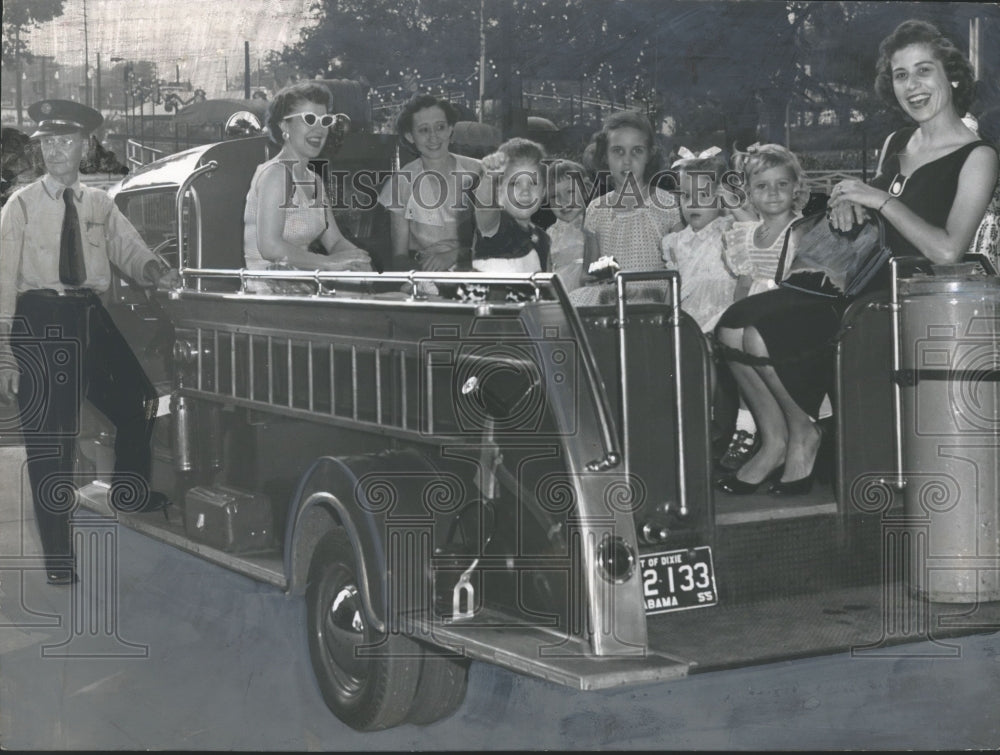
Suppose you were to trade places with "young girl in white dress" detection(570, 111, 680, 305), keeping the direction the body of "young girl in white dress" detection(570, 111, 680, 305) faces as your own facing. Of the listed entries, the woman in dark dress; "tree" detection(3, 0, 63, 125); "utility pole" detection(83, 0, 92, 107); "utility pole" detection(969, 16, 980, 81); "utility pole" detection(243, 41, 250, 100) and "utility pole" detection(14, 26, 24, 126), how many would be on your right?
4

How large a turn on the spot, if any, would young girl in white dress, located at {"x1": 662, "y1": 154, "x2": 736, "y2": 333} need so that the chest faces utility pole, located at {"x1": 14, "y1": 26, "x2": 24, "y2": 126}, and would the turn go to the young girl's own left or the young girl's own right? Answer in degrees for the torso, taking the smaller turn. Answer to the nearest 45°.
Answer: approximately 90° to the young girl's own right

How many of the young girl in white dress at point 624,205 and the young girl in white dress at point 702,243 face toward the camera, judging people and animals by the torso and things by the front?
2

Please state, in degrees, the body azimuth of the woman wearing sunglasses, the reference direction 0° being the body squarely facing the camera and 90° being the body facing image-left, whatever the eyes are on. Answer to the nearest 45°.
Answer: approximately 315°

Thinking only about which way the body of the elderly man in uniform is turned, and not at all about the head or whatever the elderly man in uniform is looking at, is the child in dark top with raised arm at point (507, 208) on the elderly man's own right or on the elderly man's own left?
on the elderly man's own left

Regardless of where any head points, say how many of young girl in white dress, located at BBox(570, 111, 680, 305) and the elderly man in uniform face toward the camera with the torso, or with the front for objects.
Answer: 2
